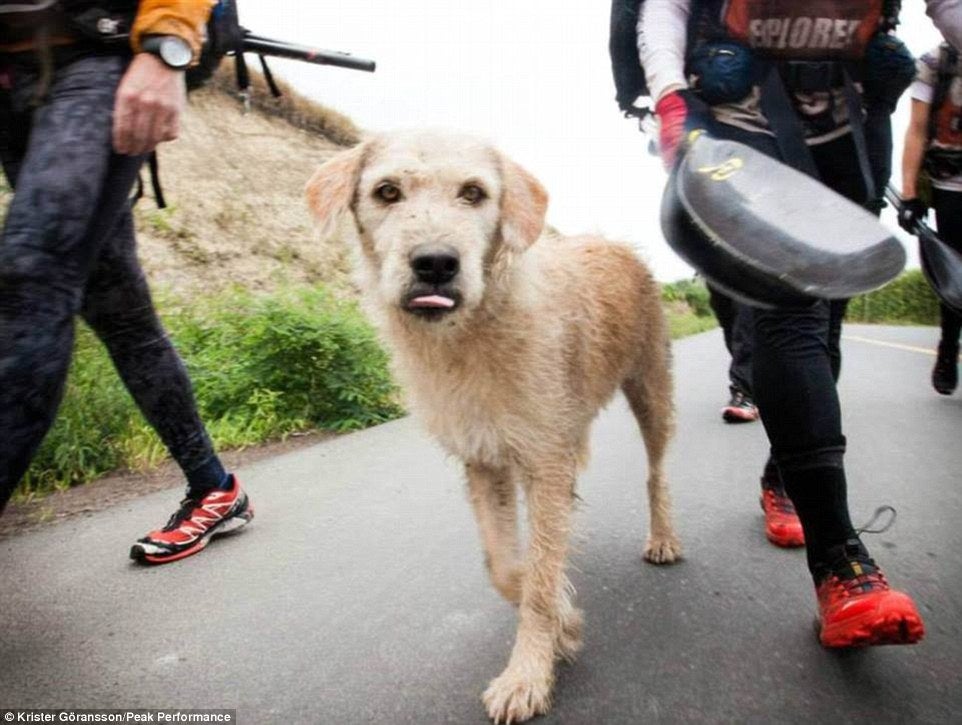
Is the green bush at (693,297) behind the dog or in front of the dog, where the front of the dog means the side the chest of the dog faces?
behind

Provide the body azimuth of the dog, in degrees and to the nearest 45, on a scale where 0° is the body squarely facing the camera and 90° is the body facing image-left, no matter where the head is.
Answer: approximately 45°
